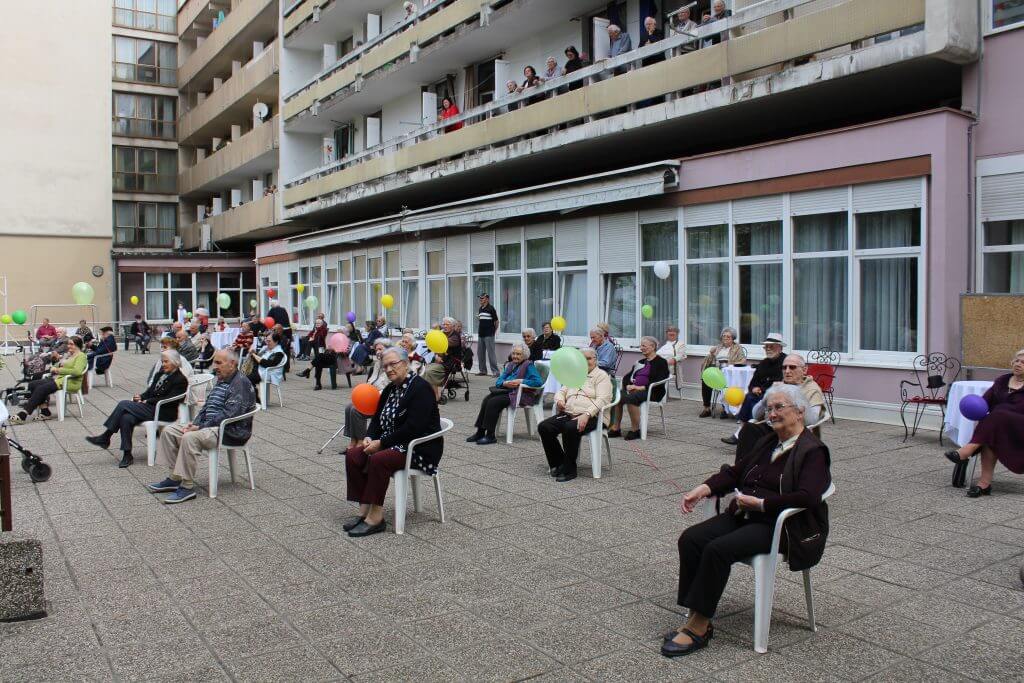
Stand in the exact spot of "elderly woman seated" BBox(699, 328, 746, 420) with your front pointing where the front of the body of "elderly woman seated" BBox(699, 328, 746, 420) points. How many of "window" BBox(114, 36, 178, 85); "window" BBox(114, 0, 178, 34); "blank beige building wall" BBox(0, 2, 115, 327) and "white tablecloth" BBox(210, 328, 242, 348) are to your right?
4

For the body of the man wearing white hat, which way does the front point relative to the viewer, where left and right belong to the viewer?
facing the viewer and to the left of the viewer

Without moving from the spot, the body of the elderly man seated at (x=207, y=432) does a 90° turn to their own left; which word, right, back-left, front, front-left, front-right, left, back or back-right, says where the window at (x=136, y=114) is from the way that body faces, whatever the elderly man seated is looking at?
back-left

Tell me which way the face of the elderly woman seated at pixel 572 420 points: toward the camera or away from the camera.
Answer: toward the camera

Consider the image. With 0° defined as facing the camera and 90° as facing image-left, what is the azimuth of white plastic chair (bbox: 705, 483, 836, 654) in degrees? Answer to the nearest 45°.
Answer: approximately 45°

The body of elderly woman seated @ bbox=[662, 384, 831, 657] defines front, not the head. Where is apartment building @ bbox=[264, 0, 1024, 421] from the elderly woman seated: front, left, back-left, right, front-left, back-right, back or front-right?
back-right

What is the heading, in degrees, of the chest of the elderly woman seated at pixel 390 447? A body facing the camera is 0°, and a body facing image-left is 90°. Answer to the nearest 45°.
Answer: approximately 45°

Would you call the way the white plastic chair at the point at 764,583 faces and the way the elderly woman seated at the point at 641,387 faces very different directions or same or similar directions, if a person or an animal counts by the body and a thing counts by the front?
same or similar directions

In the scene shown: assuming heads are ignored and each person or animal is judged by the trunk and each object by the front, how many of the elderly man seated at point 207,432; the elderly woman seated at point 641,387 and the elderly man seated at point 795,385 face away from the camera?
0

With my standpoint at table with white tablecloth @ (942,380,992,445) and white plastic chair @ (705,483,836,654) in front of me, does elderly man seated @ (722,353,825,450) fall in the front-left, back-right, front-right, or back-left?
front-right

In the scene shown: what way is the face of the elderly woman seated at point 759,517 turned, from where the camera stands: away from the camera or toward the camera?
toward the camera

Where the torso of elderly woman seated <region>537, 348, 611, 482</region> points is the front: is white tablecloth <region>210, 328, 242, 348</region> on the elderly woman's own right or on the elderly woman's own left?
on the elderly woman's own right

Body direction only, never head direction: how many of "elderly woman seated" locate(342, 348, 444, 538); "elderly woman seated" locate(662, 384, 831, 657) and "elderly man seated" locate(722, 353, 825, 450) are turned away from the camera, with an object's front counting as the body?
0
